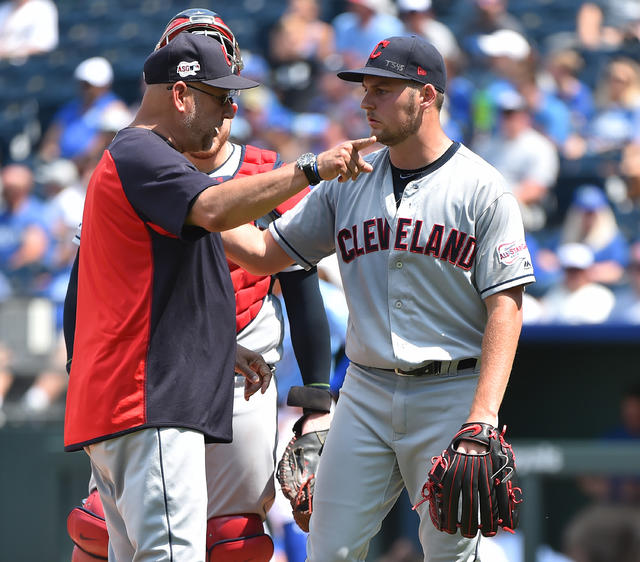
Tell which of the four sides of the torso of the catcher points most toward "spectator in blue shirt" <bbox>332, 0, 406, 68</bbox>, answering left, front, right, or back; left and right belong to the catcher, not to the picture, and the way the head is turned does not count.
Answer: back

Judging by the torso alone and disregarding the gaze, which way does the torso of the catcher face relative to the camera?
toward the camera

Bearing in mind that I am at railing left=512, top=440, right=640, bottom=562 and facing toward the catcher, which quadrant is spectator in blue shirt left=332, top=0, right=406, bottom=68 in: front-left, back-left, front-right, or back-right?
back-right

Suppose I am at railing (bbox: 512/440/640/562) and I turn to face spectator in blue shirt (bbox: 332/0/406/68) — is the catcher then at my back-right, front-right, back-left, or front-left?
back-left

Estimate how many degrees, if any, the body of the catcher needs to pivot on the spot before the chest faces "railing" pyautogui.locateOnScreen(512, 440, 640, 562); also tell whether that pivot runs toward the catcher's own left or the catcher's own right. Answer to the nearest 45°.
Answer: approximately 135° to the catcher's own left
